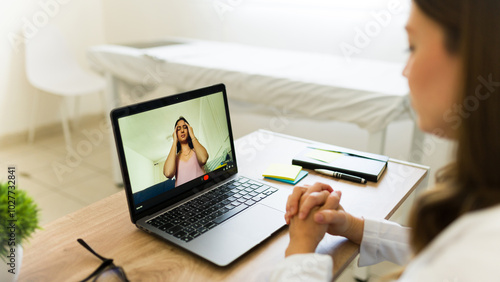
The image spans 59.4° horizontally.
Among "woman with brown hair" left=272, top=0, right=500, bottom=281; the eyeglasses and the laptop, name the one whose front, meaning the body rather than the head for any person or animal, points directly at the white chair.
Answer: the woman with brown hair

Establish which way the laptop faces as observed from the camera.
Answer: facing the viewer and to the right of the viewer

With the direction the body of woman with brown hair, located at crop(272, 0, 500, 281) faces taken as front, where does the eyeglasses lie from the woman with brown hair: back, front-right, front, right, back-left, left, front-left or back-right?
front-left

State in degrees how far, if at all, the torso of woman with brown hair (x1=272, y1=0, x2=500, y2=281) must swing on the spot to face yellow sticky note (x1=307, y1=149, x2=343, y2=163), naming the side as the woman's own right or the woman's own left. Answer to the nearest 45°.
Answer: approximately 45° to the woman's own right

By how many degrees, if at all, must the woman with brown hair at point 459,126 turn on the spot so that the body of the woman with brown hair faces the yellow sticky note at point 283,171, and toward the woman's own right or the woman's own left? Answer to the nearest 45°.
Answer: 0° — they already face it

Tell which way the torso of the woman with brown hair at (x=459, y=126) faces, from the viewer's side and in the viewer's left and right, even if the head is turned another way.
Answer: facing away from the viewer and to the left of the viewer

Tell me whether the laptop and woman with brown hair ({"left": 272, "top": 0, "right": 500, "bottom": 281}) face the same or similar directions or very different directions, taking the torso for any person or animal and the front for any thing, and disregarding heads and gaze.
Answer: very different directions

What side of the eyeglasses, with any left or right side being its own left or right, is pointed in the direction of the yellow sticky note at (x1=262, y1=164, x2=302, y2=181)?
left

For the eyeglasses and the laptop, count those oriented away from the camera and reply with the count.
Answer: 0
